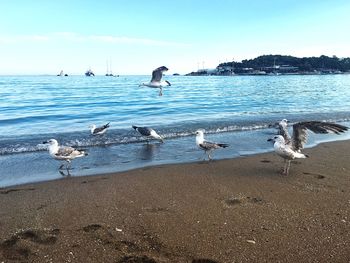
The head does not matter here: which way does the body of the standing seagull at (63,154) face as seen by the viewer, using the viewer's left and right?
facing to the left of the viewer

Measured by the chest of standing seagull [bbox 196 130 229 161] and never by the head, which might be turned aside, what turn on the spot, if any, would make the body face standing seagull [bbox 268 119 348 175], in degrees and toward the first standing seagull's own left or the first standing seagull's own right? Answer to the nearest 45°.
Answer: approximately 135° to the first standing seagull's own left

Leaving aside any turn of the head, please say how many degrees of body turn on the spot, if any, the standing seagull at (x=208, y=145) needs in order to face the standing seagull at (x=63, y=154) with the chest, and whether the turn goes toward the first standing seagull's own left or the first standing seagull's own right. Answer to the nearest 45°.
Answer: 0° — it already faces it

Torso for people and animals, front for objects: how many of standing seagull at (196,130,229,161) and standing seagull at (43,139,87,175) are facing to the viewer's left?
2

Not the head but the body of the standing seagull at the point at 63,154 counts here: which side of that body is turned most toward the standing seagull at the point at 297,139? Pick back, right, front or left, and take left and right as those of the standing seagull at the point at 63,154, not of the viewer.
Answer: back

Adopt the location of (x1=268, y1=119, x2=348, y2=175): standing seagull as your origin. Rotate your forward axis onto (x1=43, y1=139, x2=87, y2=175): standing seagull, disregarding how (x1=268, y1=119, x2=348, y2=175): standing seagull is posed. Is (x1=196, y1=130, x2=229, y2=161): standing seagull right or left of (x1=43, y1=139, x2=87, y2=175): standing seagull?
right

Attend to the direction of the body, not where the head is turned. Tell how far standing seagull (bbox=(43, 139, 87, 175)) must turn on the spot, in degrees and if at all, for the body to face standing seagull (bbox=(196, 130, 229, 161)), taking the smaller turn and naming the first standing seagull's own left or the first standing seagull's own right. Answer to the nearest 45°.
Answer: approximately 180°

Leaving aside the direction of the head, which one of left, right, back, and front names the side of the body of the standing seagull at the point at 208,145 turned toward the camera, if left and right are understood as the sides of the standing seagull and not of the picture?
left
